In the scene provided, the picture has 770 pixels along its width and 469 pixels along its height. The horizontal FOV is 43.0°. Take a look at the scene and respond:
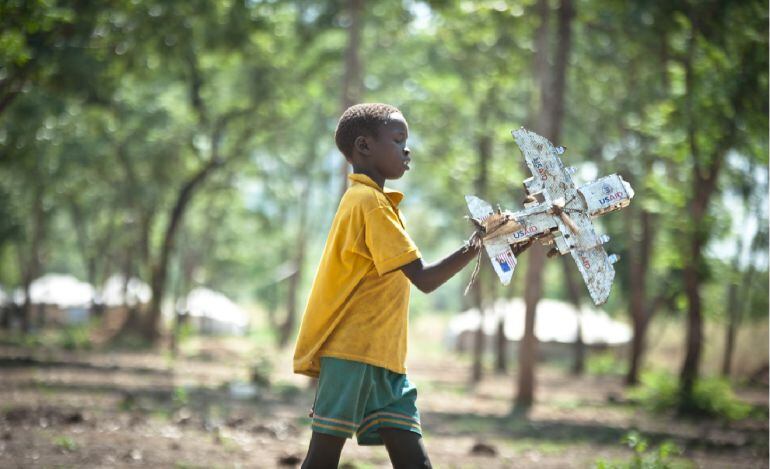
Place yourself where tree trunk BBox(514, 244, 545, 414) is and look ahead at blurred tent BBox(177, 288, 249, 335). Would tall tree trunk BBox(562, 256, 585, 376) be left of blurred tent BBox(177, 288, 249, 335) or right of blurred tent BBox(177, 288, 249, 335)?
right

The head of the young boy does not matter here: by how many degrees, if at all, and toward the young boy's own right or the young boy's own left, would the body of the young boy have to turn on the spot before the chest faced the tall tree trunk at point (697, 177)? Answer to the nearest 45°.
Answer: approximately 45° to the young boy's own left

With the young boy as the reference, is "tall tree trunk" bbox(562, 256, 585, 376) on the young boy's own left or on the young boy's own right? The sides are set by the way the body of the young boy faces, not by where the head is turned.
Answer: on the young boy's own left

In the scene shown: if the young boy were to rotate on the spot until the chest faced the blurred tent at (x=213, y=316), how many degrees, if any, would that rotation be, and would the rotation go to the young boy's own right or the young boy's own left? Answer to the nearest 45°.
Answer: approximately 90° to the young boy's own left

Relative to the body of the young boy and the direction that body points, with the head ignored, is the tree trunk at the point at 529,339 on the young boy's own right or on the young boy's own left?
on the young boy's own left

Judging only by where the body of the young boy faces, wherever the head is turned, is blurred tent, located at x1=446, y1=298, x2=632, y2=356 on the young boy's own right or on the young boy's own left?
on the young boy's own left

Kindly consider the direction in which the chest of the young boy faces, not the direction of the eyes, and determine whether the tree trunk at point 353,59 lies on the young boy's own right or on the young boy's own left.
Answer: on the young boy's own left

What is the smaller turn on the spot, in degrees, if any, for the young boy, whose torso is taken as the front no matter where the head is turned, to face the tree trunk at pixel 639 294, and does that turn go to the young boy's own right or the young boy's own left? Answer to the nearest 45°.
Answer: approximately 90° to the young boy's own left

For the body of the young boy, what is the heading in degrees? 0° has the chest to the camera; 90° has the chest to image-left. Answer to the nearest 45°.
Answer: approximately 270°

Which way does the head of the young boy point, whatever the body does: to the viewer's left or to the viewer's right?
to the viewer's right
